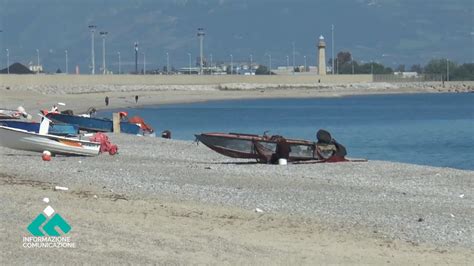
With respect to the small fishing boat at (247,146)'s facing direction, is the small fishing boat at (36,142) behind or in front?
in front

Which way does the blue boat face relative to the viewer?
to the viewer's left

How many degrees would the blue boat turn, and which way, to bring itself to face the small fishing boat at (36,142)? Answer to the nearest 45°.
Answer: approximately 90° to its left

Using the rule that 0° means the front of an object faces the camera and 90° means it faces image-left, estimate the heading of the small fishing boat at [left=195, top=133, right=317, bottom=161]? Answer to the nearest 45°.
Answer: approximately 90°
